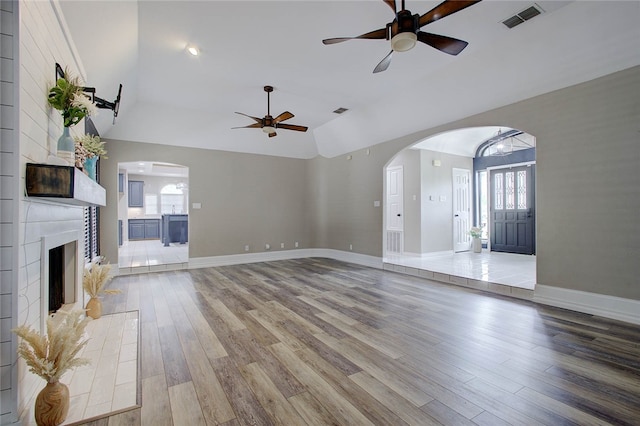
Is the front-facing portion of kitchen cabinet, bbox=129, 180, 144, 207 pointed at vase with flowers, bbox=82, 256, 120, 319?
yes

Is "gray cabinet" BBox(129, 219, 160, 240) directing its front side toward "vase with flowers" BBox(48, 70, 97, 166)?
yes

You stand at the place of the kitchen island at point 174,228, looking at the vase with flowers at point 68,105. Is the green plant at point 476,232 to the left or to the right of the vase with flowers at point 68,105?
left

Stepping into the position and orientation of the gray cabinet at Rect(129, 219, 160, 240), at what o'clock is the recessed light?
The recessed light is roughly at 12 o'clock from the gray cabinet.

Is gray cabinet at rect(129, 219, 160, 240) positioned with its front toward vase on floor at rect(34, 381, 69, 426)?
yes

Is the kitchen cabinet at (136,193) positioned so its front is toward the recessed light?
yes

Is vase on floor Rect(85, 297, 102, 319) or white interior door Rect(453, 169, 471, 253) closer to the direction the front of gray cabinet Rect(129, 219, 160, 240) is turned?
the vase on floor

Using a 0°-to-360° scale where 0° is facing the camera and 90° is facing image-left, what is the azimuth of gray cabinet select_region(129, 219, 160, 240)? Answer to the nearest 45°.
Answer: approximately 0°

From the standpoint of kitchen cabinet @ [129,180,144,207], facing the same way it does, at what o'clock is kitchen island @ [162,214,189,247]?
kitchen island @ [162,214,189,247] is roughly at 11 o'clock from kitchen cabinet @ [129,180,144,207].

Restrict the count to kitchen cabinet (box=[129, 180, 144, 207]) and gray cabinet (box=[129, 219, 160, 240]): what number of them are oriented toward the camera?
2
